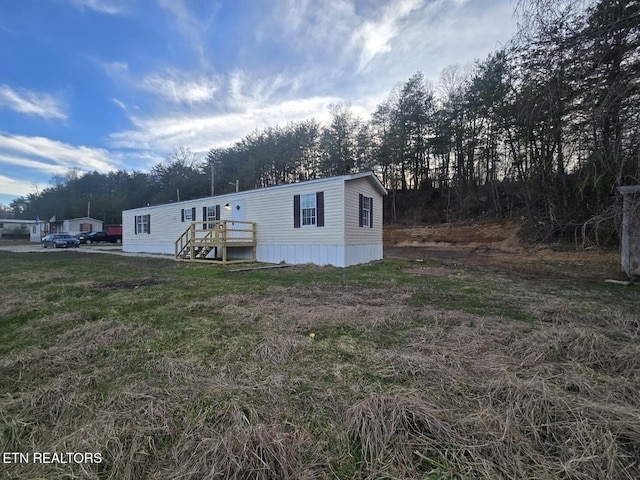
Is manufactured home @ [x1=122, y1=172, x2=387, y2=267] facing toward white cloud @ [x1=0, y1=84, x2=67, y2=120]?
no

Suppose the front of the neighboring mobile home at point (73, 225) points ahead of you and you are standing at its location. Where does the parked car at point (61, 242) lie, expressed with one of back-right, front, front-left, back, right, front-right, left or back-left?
front

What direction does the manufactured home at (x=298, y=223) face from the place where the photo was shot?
facing the viewer and to the left of the viewer

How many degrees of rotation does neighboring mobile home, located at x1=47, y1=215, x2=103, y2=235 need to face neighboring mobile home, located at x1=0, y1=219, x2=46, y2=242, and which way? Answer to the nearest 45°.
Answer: approximately 135° to its right

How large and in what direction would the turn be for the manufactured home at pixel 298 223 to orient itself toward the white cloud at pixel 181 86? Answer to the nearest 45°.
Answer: approximately 90° to its right

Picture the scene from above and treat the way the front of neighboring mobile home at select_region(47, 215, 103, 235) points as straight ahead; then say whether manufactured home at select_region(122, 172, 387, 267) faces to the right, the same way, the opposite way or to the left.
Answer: the same way

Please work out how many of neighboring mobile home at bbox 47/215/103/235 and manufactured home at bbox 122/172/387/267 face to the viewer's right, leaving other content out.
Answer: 0

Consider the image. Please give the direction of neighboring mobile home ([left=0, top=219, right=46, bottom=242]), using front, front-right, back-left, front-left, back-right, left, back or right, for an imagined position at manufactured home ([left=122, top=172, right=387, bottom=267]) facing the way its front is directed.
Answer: right
